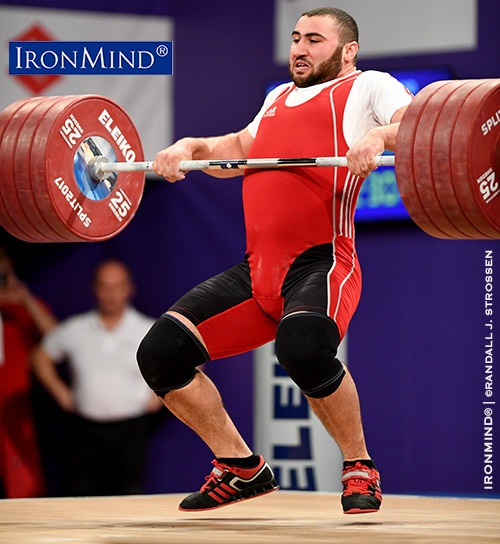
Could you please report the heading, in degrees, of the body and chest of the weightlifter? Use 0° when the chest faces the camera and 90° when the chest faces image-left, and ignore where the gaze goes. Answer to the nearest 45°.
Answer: approximately 45°

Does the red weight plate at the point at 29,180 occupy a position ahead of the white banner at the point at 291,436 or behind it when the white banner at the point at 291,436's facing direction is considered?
ahead

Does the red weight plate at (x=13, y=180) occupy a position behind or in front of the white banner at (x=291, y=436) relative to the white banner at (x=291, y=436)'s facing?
in front

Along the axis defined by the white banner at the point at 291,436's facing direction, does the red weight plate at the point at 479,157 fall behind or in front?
in front
